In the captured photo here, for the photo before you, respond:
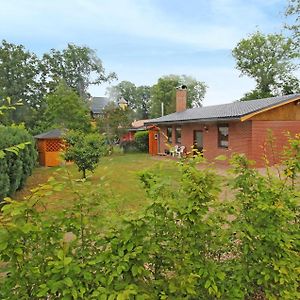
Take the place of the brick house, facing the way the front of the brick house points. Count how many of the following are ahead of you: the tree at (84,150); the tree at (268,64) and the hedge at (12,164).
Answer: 2

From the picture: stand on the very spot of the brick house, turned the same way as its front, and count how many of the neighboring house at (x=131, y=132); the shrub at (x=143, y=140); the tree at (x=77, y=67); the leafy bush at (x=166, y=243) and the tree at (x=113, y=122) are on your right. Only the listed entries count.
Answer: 4

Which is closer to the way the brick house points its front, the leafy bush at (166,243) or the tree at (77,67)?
the leafy bush

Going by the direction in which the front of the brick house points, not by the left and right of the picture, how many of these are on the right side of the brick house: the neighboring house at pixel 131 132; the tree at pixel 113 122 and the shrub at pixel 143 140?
3

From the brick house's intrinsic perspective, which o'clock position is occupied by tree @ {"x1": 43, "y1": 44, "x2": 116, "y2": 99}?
The tree is roughly at 3 o'clock from the brick house.

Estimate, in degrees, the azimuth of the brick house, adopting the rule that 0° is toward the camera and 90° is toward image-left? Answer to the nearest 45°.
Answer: approximately 45°

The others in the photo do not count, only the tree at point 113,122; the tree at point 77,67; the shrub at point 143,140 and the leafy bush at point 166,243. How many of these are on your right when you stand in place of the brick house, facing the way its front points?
3

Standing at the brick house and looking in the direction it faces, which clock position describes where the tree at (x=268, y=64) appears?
The tree is roughly at 5 o'clock from the brick house.

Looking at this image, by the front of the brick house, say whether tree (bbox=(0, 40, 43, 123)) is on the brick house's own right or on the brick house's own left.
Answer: on the brick house's own right

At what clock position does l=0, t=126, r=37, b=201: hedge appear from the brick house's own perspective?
The hedge is roughly at 12 o'clock from the brick house.
